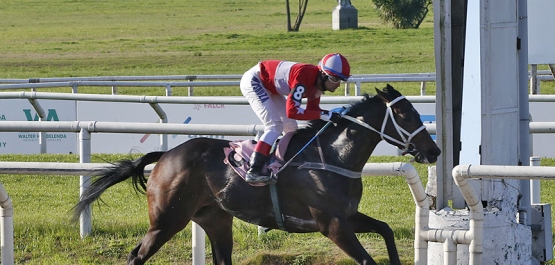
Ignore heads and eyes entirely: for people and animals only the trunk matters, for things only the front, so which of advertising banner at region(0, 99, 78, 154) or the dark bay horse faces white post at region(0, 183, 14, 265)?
the advertising banner

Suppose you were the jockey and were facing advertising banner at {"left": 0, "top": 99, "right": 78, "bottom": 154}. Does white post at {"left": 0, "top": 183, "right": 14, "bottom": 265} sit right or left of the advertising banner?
left

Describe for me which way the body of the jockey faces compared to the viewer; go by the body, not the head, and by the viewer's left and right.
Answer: facing to the right of the viewer

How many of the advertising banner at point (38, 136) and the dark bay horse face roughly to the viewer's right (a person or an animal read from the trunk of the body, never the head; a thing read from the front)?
1

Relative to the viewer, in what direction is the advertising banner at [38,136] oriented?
toward the camera

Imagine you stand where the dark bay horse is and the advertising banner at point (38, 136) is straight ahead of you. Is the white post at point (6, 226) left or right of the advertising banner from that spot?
left

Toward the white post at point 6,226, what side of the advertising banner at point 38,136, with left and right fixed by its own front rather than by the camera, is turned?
front

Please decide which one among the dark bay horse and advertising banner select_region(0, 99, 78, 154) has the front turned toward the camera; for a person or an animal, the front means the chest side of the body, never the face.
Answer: the advertising banner

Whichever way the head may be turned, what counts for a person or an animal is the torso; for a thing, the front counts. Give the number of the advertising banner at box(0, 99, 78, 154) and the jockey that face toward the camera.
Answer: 1

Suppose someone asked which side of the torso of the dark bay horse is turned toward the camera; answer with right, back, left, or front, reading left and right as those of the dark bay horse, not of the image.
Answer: right

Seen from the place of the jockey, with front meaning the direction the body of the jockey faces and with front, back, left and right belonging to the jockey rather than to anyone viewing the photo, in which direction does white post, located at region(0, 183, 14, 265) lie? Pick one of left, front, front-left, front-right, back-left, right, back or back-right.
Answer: back
